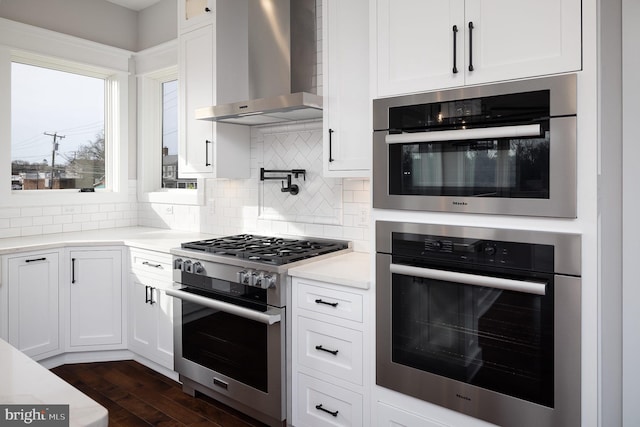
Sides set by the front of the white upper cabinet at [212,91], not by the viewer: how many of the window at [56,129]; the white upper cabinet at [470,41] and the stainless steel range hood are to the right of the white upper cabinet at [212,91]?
1

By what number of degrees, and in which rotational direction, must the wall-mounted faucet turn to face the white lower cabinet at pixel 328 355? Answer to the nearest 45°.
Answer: approximately 45° to its left

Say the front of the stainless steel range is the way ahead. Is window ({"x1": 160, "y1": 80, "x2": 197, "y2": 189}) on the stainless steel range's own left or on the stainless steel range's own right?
on the stainless steel range's own right

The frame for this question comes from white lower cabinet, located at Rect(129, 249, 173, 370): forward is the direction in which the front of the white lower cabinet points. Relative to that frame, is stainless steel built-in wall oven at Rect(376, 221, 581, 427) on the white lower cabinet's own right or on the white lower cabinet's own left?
on the white lower cabinet's own left

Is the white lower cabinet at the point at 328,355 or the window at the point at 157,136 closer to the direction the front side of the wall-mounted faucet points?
the white lower cabinet

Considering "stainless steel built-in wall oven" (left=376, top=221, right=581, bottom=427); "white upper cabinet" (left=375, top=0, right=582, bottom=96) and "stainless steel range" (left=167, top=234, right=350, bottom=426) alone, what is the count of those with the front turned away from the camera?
0

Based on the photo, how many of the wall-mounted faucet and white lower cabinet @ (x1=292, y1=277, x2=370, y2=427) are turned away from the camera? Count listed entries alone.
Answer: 0

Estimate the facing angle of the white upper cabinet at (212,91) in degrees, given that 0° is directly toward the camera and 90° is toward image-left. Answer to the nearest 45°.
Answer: approximately 45°

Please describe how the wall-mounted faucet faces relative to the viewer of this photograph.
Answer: facing the viewer and to the left of the viewer

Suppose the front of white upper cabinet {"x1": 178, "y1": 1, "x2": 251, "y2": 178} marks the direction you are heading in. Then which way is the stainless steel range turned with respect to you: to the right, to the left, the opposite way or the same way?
the same way

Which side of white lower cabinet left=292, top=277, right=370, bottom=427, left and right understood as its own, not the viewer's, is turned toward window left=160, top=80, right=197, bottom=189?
right

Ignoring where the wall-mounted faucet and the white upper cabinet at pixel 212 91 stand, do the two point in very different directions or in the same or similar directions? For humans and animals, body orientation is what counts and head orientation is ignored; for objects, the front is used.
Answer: same or similar directions

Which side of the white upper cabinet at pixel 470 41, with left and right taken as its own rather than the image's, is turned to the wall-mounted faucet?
right

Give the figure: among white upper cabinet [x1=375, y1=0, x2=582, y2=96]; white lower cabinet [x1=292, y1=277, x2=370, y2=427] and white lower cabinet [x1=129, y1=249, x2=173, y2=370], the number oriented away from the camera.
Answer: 0

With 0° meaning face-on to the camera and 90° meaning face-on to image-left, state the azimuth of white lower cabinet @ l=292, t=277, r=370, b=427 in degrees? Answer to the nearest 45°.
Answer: approximately 45°

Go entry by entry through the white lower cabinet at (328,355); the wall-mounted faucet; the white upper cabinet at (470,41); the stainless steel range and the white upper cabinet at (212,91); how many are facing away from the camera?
0

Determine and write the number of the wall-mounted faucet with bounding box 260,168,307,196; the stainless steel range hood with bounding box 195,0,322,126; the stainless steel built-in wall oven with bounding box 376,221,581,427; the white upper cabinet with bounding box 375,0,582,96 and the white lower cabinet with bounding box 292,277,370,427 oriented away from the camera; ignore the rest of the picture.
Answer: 0
